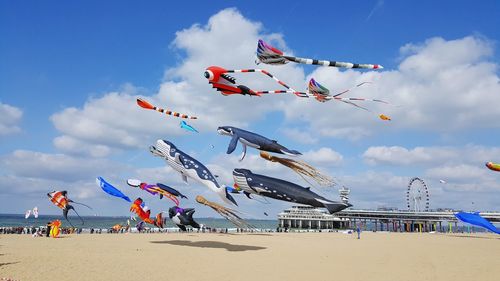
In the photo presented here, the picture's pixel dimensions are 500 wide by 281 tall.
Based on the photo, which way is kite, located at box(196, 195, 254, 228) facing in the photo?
to the viewer's left

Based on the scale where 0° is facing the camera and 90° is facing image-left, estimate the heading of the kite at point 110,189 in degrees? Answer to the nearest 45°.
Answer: approximately 90°

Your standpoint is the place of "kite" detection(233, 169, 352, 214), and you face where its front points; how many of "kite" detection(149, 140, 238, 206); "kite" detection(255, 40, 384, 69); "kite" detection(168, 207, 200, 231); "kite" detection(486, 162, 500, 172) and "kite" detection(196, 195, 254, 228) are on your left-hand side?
1

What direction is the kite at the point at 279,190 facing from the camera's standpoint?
to the viewer's left

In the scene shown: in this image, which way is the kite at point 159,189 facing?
to the viewer's left

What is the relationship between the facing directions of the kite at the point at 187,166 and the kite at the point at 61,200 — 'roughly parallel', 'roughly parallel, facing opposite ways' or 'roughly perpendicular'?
roughly parallel

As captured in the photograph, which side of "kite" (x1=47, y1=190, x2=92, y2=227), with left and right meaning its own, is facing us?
left

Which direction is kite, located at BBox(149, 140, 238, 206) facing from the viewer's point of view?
to the viewer's left

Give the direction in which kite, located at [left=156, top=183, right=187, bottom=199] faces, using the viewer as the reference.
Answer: facing to the left of the viewer

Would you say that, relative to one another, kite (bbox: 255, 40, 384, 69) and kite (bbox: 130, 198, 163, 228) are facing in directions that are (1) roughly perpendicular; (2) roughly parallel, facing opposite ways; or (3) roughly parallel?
roughly parallel

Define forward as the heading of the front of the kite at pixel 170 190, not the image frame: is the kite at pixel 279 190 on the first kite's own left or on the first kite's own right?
on the first kite's own left

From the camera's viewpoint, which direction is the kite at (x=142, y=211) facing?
to the viewer's left
